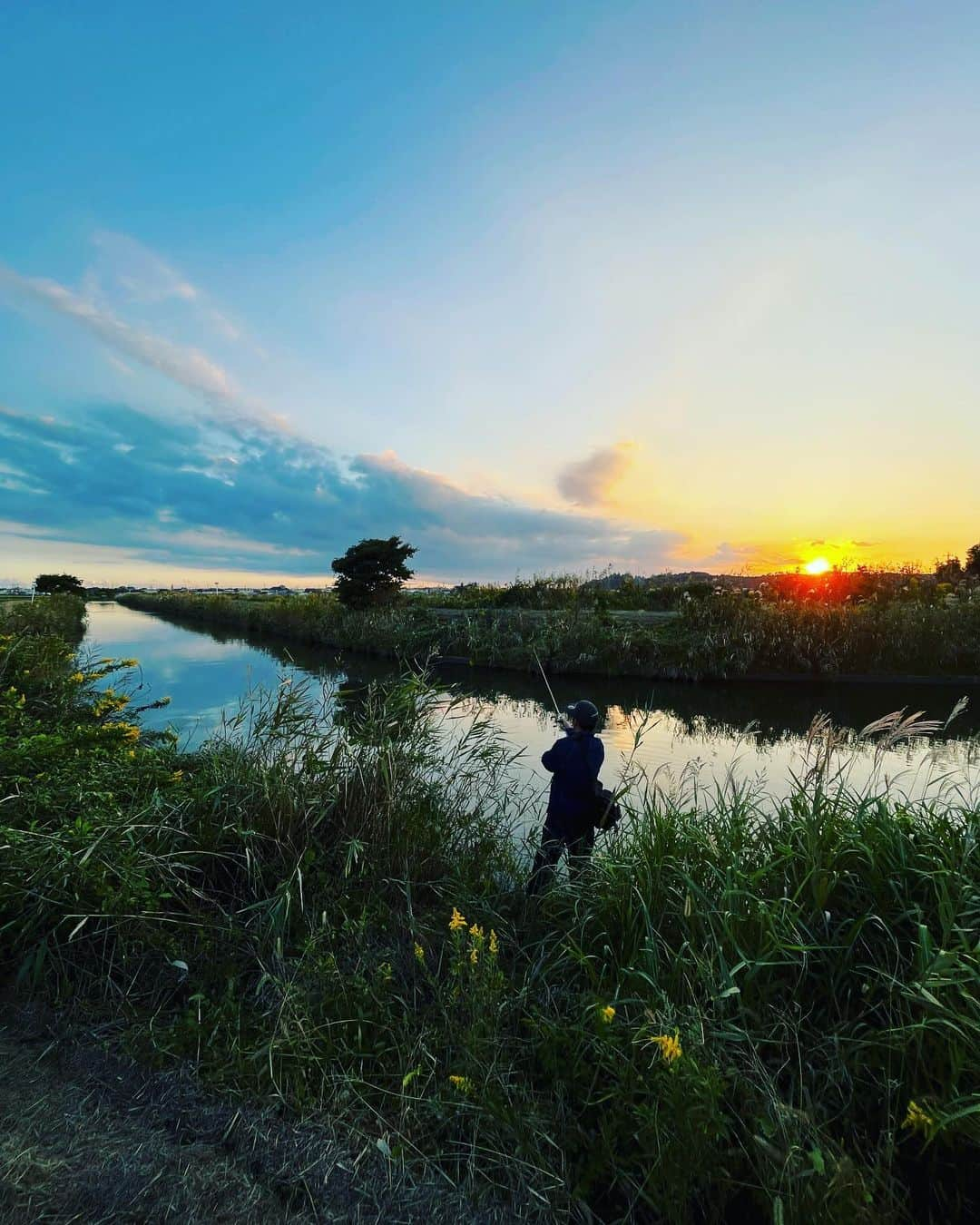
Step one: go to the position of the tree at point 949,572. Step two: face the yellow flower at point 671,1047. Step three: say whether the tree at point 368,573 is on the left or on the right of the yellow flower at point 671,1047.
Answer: right

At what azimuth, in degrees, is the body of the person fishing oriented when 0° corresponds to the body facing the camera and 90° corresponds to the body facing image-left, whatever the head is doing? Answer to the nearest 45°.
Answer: approximately 135°

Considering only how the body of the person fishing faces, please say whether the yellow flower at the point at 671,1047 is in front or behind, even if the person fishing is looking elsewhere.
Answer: behind

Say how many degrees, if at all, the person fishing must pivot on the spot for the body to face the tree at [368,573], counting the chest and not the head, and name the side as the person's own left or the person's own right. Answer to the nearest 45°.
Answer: approximately 45° to the person's own right

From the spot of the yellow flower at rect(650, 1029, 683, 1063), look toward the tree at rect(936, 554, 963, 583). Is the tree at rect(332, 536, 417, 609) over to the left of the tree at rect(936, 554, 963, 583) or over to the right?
left

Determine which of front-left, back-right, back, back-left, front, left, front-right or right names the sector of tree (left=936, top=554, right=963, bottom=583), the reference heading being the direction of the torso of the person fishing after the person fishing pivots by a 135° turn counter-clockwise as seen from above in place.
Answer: back-left

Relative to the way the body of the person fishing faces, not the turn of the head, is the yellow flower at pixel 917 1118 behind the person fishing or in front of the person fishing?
behind

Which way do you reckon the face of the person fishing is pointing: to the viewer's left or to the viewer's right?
to the viewer's left

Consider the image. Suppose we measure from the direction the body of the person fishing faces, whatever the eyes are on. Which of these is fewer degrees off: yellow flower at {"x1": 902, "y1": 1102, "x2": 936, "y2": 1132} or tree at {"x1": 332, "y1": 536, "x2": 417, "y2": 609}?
the tree
